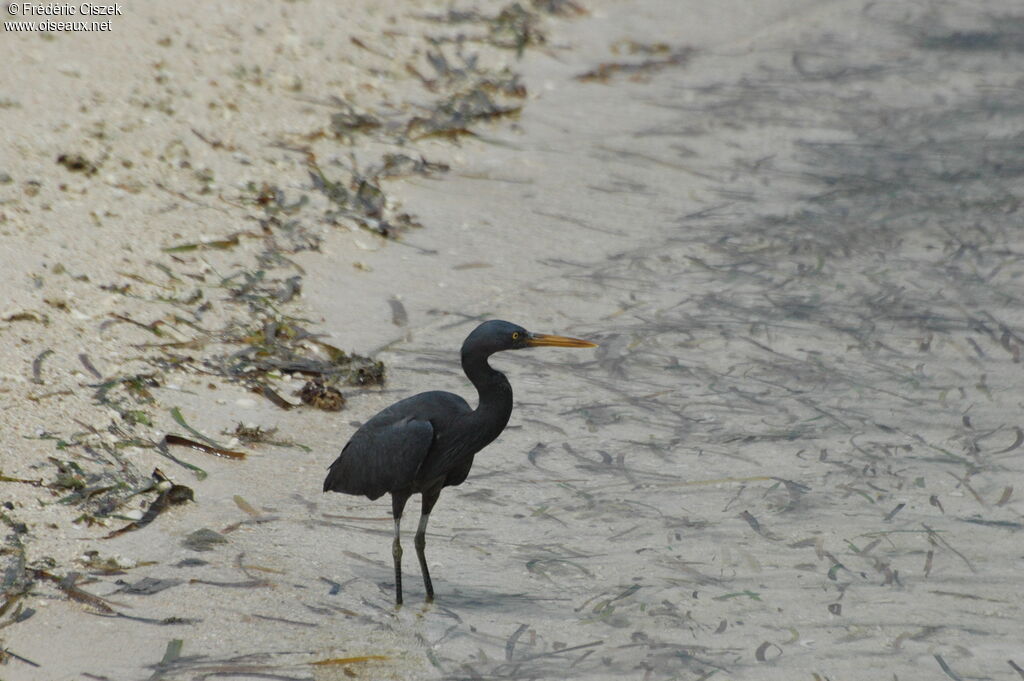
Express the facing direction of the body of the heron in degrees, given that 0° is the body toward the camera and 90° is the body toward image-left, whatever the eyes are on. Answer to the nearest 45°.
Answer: approximately 270°

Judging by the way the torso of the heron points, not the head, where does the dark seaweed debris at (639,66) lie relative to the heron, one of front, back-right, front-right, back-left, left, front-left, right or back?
left
